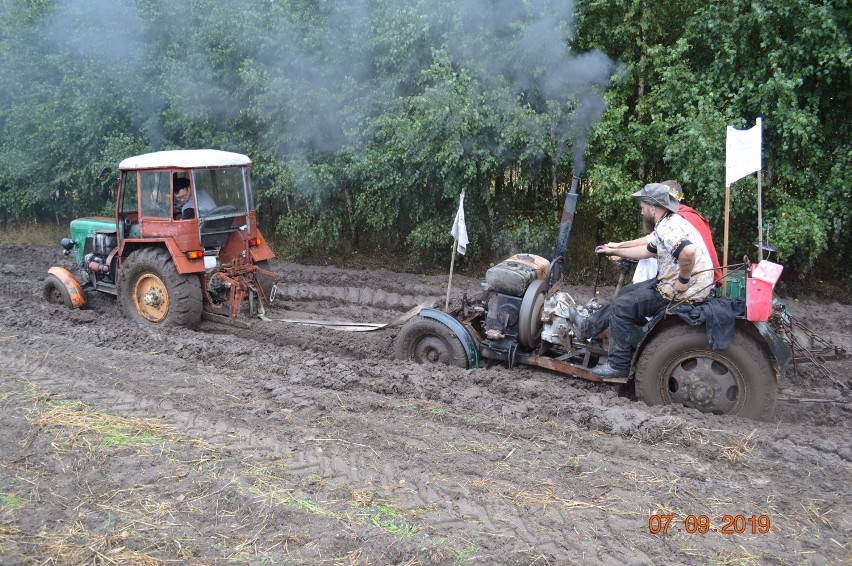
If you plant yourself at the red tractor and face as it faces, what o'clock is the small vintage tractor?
The small vintage tractor is roughly at 6 o'clock from the red tractor.

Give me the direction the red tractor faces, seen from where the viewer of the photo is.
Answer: facing away from the viewer and to the left of the viewer

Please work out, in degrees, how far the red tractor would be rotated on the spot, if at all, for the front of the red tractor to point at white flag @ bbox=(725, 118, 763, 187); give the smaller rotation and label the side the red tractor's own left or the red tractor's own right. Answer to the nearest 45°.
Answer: approximately 180°

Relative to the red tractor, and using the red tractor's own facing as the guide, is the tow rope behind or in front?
behind
